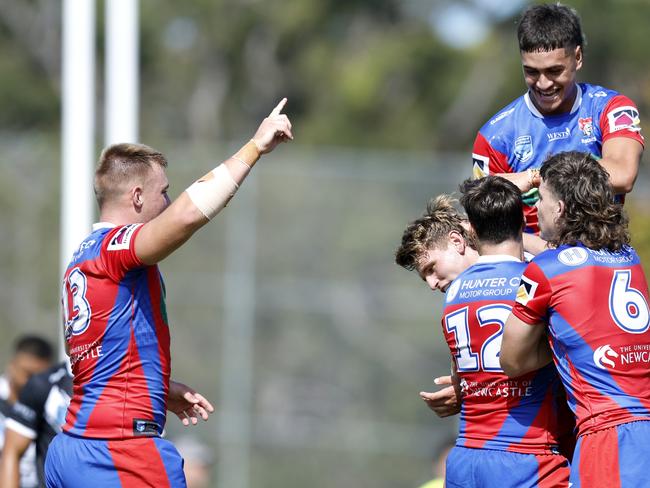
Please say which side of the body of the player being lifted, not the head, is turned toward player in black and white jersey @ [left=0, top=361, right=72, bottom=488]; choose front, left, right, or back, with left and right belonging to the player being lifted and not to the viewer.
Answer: right

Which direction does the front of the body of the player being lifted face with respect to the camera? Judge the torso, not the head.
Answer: toward the camera
